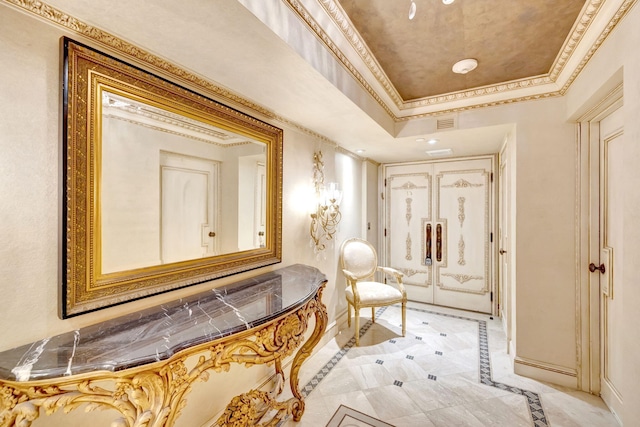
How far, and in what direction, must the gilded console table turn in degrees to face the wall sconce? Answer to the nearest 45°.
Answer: approximately 90° to its left

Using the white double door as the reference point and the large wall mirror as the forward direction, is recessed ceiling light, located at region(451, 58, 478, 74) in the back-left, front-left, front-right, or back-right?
front-left

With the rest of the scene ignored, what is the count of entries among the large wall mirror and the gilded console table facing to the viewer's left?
0

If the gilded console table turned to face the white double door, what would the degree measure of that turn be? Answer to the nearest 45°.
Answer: approximately 45° to its left

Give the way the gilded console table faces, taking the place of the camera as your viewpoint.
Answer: facing the viewer and to the right of the viewer

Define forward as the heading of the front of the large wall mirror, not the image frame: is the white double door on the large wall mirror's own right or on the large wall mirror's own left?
on the large wall mirror's own left

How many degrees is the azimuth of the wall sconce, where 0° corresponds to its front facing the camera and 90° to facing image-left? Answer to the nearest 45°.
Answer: approximately 315°

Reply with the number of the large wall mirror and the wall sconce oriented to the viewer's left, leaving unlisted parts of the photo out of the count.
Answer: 0

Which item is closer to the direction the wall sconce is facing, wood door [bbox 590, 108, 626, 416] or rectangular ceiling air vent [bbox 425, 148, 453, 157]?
the wood door

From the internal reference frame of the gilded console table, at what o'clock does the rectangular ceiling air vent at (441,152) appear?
The rectangular ceiling air vent is roughly at 10 o'clock from the gilded console table.

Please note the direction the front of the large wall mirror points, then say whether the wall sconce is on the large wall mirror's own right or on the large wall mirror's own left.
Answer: on the large wall mirror's own left

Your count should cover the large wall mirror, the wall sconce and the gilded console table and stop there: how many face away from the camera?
0

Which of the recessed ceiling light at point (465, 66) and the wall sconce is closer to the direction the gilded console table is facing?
the recessed ceiling light

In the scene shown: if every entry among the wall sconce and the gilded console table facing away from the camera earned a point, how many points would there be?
0

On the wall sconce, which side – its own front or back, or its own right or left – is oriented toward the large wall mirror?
right
